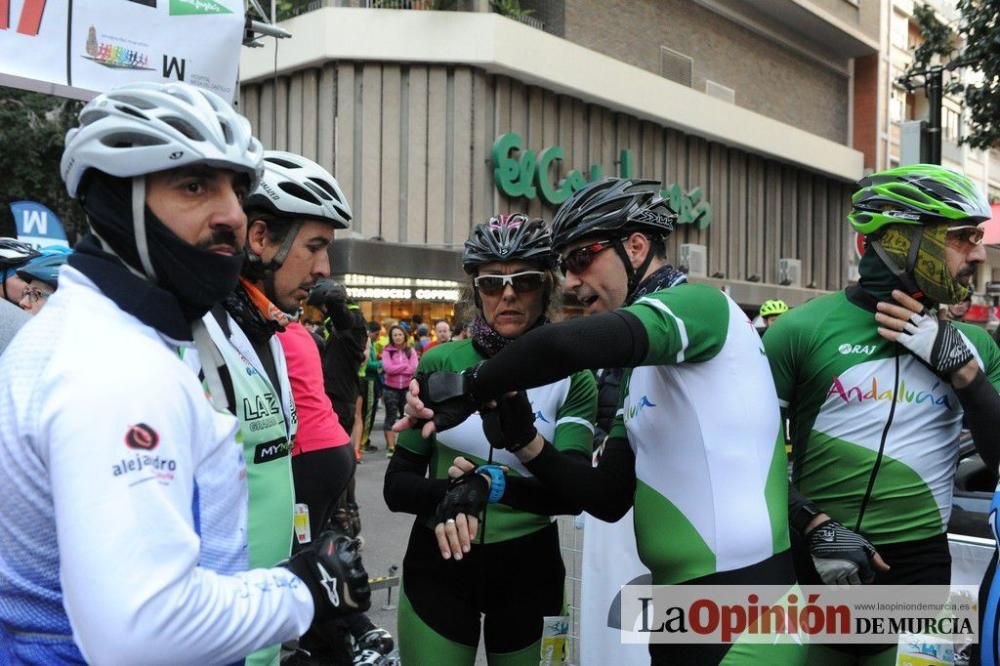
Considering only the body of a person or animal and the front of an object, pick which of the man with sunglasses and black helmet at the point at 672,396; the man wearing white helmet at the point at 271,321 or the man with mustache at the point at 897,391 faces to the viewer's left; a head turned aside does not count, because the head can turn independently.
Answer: the man with sunglasses and black helmet at the point at 672,396

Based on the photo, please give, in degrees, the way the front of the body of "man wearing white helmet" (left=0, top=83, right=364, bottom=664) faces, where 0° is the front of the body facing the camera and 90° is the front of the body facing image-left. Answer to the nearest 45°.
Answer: approximately 270°

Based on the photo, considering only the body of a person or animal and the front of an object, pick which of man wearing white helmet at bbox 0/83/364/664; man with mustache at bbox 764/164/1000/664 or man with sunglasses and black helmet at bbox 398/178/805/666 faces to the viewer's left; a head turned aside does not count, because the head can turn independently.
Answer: man with sunglasses and black helmet at bbox 398/178/805/666

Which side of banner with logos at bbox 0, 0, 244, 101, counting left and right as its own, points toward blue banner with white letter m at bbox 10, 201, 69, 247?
back

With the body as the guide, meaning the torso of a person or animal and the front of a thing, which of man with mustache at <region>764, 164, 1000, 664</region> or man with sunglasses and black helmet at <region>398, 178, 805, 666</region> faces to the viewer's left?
man with sunglasses and black helmet at <region>398, 178, 805, 666</region>

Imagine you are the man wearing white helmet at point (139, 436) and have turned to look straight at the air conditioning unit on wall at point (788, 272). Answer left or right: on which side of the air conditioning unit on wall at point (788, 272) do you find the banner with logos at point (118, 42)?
left

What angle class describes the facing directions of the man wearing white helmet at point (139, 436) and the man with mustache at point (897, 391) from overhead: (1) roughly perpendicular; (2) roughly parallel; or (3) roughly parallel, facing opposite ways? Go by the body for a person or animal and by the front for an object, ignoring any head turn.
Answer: roughly perpendicular

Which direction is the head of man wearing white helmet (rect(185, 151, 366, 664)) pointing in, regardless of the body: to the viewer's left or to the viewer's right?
to the viewer's right

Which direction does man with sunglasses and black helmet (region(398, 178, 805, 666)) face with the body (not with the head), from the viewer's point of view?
to the viewer's left

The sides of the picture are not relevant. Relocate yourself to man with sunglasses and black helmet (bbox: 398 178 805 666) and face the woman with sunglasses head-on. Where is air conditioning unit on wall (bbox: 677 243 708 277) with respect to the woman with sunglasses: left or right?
right

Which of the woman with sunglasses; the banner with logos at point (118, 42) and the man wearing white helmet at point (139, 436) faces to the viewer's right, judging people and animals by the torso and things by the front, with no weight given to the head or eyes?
the man wearing white helmet
